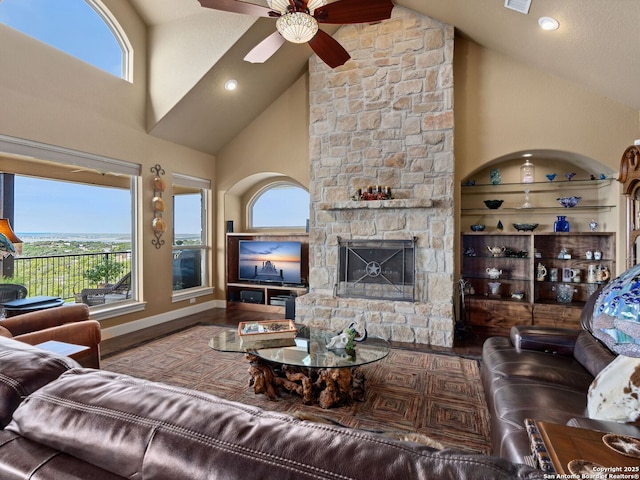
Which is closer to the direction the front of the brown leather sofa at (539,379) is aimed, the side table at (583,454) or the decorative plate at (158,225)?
the decorative plate

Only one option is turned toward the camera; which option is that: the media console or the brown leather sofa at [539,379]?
the media console

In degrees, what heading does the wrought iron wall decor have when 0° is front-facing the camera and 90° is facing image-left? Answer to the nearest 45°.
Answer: approximately 315°

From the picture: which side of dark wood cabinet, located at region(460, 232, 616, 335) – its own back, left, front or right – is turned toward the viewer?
front

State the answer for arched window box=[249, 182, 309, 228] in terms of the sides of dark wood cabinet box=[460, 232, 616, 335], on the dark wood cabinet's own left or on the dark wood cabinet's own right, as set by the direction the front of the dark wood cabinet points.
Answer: on the dark wood cabinet's own right

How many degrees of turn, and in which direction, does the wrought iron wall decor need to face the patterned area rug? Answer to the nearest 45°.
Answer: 0° — it already faces it

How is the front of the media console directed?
toward the camera

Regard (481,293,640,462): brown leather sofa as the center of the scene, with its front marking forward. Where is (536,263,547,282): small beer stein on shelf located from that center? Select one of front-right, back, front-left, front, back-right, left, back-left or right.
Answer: right

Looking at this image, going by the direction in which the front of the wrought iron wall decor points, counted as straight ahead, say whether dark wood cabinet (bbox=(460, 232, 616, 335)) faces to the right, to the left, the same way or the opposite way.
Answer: to the right

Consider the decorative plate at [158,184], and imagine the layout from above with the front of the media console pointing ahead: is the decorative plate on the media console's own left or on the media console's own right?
on the media console's own right

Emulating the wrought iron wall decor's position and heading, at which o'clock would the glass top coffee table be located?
The glass top coffee table is roughly at 1 o'clock from the wrought iron wall decor.

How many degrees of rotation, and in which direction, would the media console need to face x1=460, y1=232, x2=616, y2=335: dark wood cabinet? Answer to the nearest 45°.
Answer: approximately 45° to its left

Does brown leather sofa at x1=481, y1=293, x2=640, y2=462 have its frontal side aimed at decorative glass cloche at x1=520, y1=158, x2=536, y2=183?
no

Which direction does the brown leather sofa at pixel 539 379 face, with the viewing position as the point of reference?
facing to the left of the viewer

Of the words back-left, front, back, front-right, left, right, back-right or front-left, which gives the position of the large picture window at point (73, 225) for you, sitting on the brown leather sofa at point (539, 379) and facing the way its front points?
front

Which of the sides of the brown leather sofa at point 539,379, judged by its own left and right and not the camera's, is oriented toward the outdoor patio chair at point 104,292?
front

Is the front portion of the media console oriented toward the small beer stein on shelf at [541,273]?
no

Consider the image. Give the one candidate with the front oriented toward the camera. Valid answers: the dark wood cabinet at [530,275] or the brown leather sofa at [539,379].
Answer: the dark wood cabinet

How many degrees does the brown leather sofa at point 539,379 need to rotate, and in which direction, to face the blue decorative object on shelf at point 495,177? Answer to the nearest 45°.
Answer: approximately 90° to its right

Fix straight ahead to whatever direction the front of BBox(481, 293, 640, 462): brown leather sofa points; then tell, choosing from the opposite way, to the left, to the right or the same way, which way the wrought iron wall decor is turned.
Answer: the opposite way
